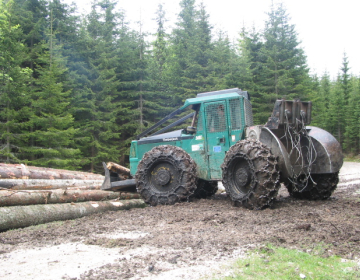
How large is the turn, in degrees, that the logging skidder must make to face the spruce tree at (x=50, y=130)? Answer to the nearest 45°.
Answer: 0° — it already faces it

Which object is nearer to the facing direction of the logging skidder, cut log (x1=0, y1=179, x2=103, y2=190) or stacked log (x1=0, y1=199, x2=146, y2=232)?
the cut log

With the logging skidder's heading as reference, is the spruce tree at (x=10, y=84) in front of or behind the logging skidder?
in front

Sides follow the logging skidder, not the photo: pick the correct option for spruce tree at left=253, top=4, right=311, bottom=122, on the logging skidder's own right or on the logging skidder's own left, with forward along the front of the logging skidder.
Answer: on the logging skidder's own right

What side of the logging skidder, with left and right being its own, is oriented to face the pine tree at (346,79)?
right

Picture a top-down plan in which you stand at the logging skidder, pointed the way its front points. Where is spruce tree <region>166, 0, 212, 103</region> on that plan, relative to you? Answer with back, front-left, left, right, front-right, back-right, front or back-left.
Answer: front-right

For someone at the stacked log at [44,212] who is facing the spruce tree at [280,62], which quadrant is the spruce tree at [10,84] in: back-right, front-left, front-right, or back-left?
front-left

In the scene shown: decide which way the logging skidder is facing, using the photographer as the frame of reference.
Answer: facing away from the viewer and to the left of the viewer

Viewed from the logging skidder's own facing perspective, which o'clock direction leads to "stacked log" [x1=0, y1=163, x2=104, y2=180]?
The stacked log is roughly at 11 o'clock from the logging skidder.

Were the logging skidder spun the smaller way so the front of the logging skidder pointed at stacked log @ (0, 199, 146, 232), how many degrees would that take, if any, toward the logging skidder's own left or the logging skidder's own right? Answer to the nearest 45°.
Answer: approximately 45° to the logging skidder's own left

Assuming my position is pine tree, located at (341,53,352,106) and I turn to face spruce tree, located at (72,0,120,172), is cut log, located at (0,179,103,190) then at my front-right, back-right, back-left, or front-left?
front-left
